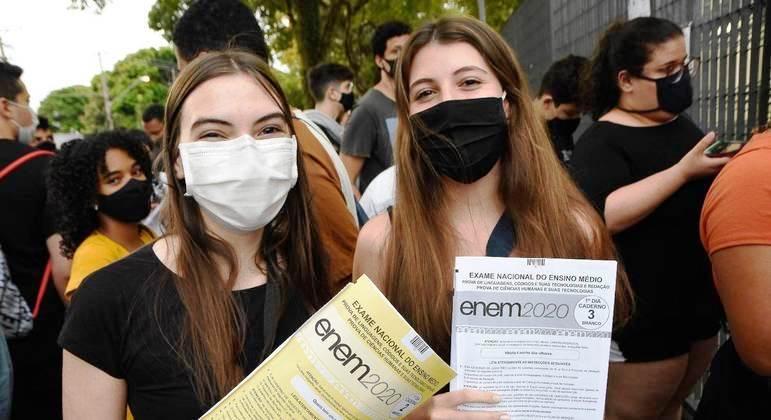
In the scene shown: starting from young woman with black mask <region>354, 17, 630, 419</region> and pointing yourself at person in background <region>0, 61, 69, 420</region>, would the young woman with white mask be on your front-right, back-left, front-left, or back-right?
front-left

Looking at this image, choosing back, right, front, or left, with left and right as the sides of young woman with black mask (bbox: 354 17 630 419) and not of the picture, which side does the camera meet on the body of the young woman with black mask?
front

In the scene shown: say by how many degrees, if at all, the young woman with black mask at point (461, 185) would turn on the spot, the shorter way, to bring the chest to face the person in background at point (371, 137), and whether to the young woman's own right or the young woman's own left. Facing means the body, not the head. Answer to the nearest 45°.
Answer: approximately 180°

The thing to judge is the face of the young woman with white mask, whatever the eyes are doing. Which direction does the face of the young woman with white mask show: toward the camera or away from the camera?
toward the camera

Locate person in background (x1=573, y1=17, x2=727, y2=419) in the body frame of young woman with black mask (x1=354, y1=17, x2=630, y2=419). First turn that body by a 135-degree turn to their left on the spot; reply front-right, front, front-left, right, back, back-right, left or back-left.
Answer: front

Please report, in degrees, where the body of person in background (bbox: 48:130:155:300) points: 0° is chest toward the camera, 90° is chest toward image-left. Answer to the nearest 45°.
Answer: approximately 315°
